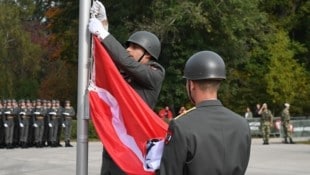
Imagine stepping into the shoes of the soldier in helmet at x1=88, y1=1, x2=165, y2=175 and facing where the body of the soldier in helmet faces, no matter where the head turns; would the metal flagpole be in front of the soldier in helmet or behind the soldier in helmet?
in front

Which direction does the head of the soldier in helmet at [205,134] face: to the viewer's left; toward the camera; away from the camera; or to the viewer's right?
away from the camera

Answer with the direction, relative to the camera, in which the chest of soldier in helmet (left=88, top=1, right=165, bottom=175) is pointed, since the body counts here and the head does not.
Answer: to the viewer's left

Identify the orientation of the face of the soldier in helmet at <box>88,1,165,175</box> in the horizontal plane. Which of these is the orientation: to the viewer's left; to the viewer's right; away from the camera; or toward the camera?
to the viewer's left

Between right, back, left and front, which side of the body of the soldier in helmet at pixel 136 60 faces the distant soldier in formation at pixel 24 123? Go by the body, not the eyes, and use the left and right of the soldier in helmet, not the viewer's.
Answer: right

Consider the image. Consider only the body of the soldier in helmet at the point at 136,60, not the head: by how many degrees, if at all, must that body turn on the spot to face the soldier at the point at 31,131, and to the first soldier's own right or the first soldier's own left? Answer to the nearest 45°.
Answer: approximately 90° to the first soldier's own right

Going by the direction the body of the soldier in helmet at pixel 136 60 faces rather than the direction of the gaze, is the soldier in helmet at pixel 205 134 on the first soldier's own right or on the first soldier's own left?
on the first soldier's own left
